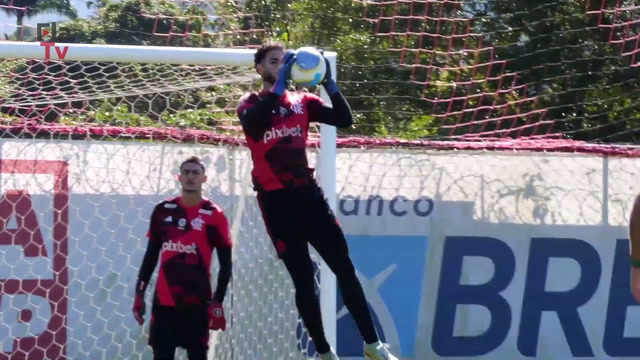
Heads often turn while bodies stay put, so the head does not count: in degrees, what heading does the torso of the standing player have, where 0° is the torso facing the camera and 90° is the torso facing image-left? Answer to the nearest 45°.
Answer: approximately 0°

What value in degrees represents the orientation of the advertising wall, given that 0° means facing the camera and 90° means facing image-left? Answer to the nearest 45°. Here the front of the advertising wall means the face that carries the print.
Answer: approximately 0°

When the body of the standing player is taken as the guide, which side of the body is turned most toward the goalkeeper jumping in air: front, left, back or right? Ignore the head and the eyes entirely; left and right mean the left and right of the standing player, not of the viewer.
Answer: left

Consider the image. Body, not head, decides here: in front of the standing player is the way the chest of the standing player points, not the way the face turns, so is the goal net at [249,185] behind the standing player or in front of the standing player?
behind

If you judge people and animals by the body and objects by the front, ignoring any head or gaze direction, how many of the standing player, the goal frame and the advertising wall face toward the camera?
3
